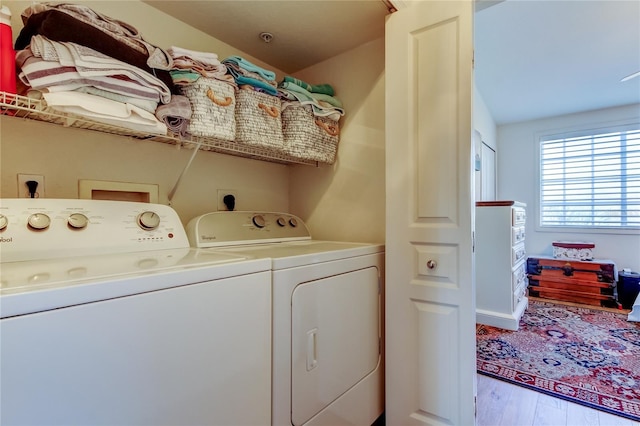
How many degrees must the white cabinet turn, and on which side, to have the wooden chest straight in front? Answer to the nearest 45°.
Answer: approximately 45° to its left

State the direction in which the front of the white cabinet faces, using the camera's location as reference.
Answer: facing to the right of the viewer

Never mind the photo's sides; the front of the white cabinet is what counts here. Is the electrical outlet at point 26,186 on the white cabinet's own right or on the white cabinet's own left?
on the white cabinet's own right

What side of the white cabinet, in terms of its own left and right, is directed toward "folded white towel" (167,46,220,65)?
right

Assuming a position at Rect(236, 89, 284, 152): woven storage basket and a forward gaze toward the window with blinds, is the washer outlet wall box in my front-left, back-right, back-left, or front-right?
back-left

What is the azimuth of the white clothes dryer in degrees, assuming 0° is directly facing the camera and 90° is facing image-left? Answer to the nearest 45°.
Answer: approximately 315°
